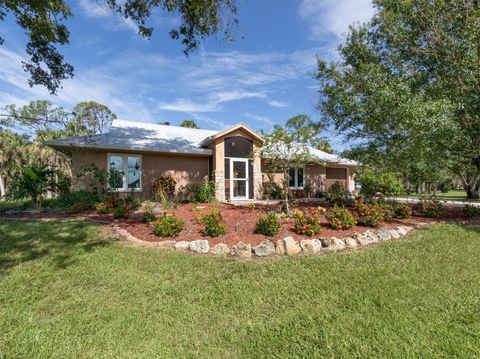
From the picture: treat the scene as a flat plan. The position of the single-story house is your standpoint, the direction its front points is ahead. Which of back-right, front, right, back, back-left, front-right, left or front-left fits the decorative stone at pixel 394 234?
front-left

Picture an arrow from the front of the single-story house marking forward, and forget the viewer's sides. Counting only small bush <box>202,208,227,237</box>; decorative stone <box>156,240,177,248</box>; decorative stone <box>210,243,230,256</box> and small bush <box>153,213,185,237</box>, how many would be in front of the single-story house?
4

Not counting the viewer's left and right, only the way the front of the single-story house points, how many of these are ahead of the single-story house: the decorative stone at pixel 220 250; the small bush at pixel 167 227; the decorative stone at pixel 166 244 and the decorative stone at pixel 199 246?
4

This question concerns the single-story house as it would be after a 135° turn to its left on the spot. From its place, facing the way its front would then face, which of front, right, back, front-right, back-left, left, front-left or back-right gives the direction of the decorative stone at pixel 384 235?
right

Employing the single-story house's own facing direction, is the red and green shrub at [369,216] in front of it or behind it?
in front

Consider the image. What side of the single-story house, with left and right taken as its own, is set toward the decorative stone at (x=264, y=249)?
front

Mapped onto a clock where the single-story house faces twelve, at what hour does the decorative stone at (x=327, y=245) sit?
The decorative stone is roughly at 11 o'clock from the single-story house.

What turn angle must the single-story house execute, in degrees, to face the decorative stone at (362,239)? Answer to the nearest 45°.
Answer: approximately 45° to its left

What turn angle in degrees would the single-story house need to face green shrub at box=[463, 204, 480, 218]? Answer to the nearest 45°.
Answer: approximately 45° to its left

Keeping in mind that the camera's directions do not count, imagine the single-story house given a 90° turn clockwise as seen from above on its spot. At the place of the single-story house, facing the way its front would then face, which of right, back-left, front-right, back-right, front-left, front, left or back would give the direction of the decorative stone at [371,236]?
back-left

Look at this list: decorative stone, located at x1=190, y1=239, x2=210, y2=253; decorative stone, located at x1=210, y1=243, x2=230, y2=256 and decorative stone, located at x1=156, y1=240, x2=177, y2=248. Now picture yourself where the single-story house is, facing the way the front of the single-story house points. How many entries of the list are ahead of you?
3

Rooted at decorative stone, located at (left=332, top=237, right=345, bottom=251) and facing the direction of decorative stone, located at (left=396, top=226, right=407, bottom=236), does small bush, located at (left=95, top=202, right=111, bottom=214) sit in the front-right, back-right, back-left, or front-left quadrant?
back-left

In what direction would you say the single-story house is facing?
toward the camera

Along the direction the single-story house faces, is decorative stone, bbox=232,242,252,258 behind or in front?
in front

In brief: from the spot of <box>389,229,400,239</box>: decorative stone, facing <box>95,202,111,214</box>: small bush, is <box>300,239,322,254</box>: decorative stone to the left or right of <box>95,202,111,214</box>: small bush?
left

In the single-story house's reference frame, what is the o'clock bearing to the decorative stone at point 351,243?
The decorative stone is roughly at 11 o'clock from the single-story house.

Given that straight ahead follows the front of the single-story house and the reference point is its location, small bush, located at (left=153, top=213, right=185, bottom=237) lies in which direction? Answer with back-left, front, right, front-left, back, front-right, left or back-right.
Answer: front
